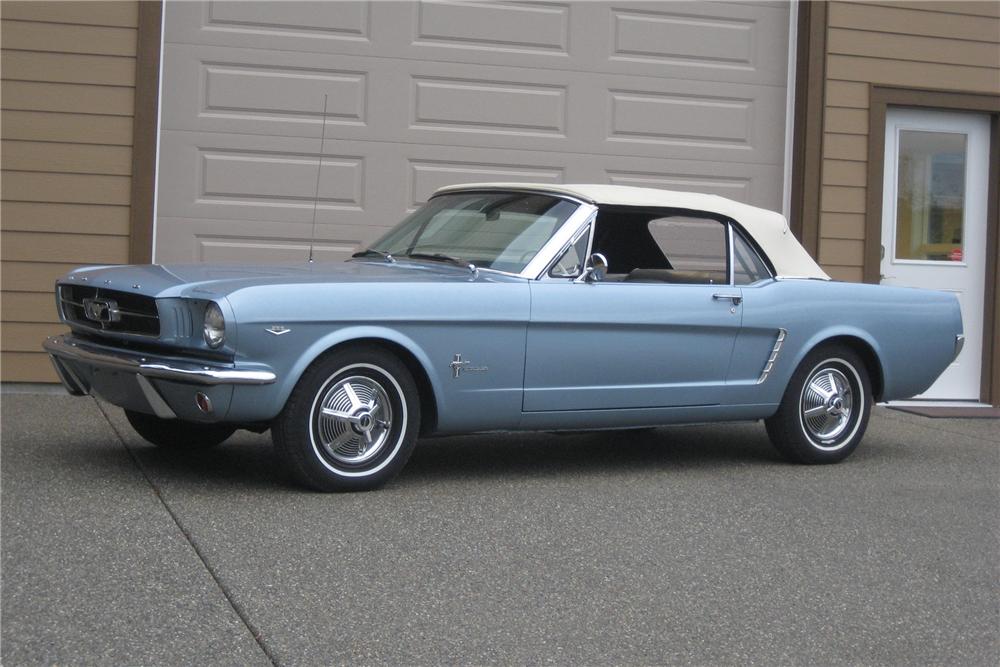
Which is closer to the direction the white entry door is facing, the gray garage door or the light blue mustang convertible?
the light blue mustang convertible

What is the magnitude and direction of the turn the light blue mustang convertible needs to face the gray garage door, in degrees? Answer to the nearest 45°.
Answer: approximately 135° to its right

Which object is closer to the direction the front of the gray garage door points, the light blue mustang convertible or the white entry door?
the light blue mustang convertible

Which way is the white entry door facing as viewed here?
toward the camera

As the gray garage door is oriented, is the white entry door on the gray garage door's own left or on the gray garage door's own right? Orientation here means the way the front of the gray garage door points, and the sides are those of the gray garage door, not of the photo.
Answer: on the gray garage door's own left

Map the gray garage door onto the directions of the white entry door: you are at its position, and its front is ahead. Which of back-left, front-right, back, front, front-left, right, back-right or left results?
front-right

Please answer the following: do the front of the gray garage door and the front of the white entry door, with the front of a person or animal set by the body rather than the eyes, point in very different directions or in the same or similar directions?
same or similar directions

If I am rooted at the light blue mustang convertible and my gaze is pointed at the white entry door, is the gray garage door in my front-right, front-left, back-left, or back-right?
front-left

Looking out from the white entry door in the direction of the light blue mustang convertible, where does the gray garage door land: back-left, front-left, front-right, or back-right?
front-right

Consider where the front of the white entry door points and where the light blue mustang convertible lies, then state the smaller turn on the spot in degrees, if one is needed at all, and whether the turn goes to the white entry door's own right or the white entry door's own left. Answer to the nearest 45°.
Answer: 0° — it already faces it

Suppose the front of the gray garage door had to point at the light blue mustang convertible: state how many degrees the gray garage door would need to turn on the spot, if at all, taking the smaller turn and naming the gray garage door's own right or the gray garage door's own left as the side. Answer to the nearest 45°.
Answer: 0° — it already faces it

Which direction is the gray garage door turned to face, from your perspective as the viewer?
facing the viewer

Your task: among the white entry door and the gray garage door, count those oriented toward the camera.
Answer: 2

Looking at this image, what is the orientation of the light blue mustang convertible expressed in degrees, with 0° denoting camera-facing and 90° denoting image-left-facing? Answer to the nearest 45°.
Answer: approximately 45°
